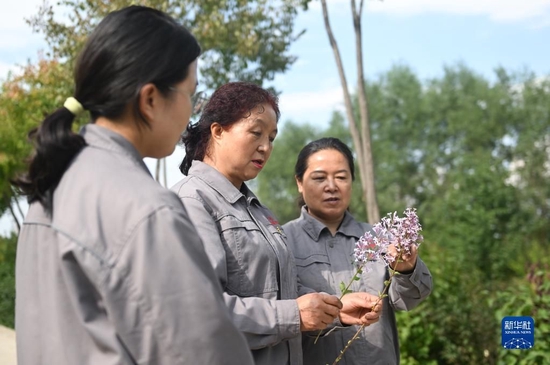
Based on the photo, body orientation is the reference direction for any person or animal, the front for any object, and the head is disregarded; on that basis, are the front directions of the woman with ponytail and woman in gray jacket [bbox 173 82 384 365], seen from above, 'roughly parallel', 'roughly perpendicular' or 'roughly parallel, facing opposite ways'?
roughly perpendicular

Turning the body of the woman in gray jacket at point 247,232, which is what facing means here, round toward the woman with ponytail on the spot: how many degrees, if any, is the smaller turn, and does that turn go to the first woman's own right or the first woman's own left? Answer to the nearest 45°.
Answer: approximately 45° to the first woman's own right

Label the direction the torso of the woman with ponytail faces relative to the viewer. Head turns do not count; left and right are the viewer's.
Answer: facing away from the viewer and to the right of the viewer

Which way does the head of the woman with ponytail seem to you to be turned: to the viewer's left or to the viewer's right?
to the viewer's right

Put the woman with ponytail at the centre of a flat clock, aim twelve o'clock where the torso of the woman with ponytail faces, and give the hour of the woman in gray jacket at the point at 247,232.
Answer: The woman in gray jacket is roughly at 11 o'clock from the woman with ponytail.

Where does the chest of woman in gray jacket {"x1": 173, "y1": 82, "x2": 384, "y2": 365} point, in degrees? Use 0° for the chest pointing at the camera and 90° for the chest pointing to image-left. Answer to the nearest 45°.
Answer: approximately 315°
